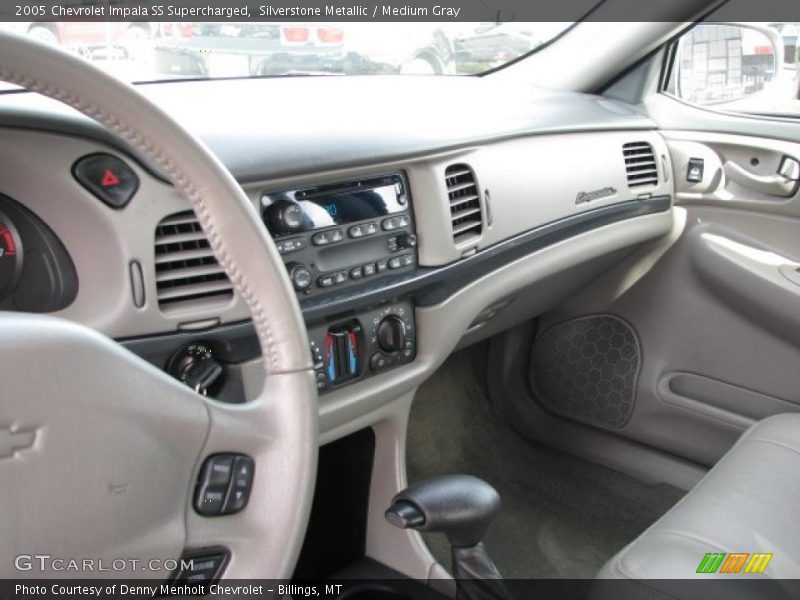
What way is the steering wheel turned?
toward the camera

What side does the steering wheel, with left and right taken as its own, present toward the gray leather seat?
left
